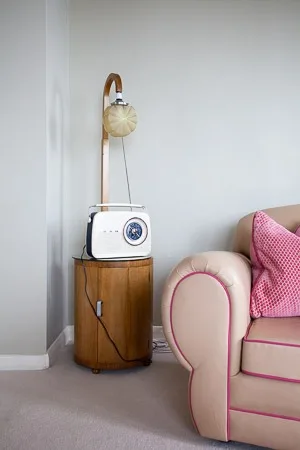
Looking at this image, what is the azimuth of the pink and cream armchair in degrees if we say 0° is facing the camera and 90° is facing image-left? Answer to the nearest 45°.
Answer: approximately 0°

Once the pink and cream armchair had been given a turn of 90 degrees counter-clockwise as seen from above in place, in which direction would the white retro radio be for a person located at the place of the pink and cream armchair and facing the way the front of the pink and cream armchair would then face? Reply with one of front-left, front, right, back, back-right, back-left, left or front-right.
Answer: back-left

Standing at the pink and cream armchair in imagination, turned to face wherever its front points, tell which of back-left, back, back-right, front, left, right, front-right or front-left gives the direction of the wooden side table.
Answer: back-right
